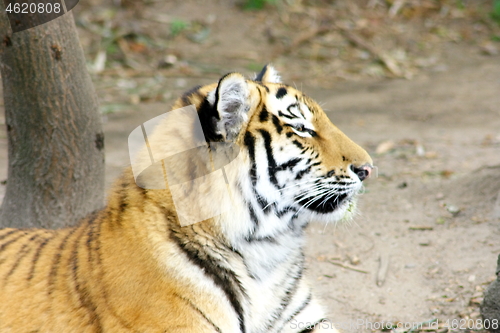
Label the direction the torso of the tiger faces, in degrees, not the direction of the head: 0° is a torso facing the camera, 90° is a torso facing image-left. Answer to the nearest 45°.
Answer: approximately 270°

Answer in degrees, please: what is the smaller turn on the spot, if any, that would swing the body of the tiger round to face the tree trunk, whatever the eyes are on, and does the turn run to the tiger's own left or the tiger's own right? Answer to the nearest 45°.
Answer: approximately 135° to the tiger's own left
